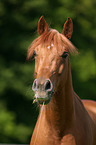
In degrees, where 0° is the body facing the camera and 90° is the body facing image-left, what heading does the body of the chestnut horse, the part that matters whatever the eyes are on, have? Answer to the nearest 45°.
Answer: approximately 45°
